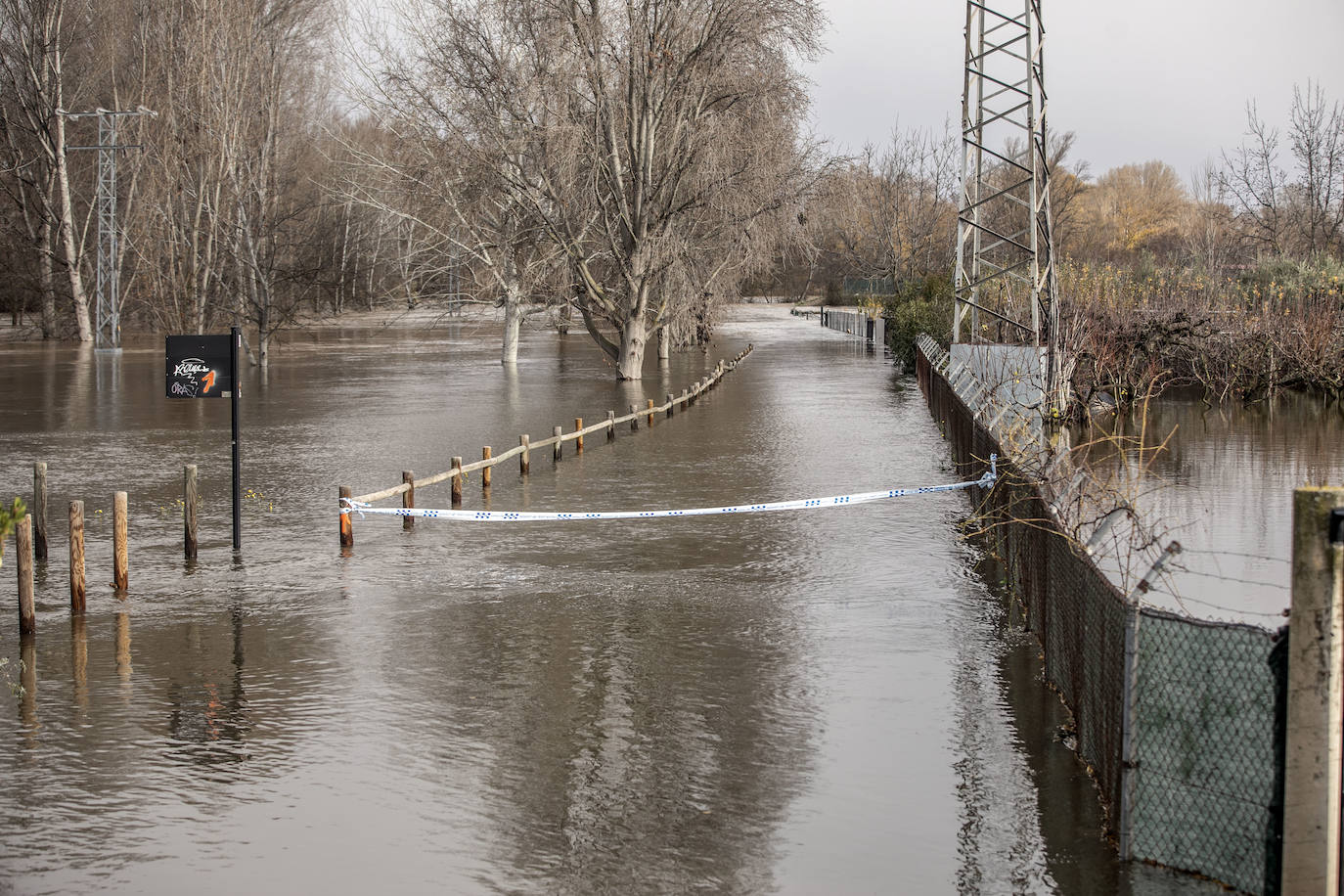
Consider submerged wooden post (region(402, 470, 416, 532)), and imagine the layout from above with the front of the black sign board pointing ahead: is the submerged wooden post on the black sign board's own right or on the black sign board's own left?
on the black sign board's own left

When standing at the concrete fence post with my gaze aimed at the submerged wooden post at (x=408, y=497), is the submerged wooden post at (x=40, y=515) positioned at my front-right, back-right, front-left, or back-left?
front-left

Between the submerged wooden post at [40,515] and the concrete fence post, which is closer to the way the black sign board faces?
the concrete fence post

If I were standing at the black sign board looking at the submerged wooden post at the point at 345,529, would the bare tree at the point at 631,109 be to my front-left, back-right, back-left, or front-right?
front-left

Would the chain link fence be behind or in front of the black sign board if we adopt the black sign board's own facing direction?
in front

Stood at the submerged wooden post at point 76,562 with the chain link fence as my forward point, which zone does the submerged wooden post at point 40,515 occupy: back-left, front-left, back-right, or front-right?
back-left

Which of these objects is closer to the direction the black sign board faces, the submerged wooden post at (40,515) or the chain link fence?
the chain link fence

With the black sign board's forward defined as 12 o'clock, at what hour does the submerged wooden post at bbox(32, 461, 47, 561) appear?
The submerged wooden post is roughly at 4 o'clock from the black sign board.

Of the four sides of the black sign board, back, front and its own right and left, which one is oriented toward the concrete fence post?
front

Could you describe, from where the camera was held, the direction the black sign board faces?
facing the viewer
